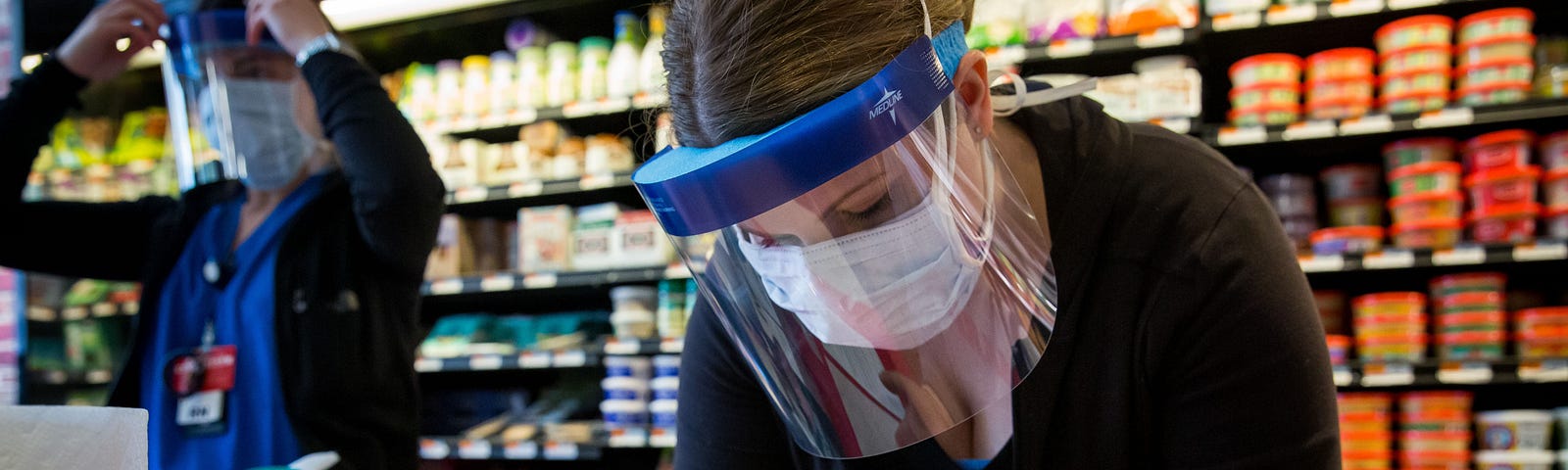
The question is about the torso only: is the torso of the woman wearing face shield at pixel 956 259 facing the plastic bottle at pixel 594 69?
no

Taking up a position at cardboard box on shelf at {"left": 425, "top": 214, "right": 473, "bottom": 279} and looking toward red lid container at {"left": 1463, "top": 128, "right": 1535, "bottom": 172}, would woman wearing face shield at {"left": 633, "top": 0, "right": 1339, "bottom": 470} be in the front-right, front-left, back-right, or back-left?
front-right

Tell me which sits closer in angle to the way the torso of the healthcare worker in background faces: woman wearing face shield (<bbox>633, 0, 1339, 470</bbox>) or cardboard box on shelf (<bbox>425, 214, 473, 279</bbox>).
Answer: the woman wearing face shield

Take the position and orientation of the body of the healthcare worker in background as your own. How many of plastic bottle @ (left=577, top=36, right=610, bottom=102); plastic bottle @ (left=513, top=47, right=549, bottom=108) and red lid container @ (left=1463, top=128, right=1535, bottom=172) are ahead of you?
0

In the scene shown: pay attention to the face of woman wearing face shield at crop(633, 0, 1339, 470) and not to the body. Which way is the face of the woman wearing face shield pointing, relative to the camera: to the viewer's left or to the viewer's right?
to the viewer's left

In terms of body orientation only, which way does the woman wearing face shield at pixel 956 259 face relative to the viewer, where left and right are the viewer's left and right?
facing the viewer and to the left of the viewer

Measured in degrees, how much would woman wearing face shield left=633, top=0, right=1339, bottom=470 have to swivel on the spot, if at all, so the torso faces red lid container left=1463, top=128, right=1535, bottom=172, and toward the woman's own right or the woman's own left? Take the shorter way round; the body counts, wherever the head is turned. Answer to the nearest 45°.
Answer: approximately 180°

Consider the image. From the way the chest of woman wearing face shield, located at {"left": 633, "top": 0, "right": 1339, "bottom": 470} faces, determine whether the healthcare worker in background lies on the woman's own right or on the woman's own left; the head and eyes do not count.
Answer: on the woman's own right

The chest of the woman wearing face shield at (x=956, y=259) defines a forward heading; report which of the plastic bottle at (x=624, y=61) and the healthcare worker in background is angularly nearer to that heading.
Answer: the healthcare worker in background

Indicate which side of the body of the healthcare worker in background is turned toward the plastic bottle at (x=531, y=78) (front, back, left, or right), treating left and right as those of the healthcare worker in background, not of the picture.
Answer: back

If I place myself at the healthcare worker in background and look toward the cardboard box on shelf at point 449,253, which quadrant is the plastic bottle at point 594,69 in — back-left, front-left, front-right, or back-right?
front-right

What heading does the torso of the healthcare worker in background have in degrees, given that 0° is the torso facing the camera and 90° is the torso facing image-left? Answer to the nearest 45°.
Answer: approximately 45°

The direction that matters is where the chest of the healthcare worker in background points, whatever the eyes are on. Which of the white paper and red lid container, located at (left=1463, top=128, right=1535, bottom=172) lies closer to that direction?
the white paper

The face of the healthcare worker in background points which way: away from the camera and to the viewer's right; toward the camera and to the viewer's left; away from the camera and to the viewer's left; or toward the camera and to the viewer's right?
toward the camera and to the viewer's left

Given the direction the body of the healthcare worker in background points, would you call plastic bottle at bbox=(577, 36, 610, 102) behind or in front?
behind

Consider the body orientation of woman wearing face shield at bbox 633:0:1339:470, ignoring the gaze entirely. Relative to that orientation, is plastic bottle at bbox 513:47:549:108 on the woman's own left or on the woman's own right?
on the woman's own right

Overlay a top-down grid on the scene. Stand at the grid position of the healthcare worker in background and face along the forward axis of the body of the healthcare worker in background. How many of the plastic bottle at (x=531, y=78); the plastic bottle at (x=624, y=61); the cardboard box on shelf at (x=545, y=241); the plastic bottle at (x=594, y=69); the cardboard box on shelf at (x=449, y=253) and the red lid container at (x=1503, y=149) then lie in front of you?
0
